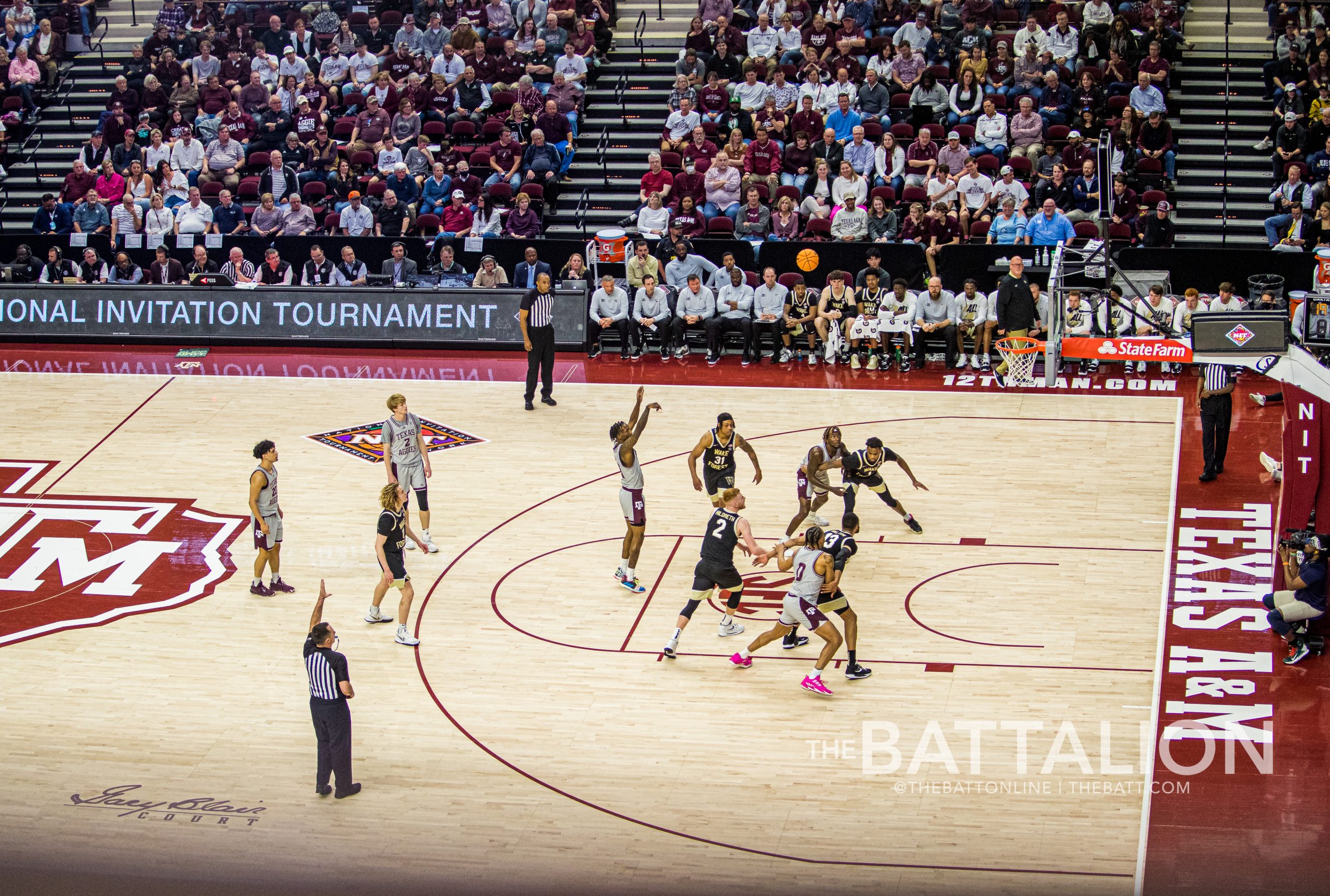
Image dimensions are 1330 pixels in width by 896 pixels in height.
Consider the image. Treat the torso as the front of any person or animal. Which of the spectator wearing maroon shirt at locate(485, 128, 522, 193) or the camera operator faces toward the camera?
the spectator wearing maroon shirt

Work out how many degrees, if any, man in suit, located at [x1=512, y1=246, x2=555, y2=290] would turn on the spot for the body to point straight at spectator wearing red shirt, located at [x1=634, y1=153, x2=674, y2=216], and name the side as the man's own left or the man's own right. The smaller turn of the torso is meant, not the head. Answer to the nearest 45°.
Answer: approximately 135° to the man's own left

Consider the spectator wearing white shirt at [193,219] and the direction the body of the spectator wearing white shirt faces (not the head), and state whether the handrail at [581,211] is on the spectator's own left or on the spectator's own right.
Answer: on the spectator's own left

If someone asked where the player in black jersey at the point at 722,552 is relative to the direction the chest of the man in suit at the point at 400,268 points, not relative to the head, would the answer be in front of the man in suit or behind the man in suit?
in front

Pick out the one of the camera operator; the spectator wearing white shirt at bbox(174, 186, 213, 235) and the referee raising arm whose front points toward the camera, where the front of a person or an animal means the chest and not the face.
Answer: the spectator wearing white shirt

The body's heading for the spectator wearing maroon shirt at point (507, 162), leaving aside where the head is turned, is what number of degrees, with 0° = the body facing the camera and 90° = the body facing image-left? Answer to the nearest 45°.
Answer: approximately 0°

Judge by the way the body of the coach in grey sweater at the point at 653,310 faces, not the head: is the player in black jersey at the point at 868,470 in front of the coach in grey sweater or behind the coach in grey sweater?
in front

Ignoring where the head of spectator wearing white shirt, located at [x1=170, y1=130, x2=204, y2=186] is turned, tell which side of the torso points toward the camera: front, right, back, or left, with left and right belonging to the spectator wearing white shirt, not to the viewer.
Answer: front

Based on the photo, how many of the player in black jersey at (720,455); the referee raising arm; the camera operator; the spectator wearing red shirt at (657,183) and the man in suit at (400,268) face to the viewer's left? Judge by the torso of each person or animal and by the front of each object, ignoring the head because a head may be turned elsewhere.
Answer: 1

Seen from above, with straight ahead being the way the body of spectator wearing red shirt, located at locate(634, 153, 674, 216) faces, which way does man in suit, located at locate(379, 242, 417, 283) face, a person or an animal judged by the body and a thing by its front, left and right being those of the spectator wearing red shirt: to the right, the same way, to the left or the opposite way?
the same way

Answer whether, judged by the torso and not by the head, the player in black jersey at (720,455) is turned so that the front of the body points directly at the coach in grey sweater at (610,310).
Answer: no

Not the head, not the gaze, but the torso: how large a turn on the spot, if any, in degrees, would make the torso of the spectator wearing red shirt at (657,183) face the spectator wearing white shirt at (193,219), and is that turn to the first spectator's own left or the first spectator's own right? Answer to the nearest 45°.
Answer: approximately 90° to the first spectator's own right

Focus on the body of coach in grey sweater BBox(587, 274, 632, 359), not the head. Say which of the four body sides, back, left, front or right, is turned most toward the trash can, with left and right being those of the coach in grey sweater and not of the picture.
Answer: left

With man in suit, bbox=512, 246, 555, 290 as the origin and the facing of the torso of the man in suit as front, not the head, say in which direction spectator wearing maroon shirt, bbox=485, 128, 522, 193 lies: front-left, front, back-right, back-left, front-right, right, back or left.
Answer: back

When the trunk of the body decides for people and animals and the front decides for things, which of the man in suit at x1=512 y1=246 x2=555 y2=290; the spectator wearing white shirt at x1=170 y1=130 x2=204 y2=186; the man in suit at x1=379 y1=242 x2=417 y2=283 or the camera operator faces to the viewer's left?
the camera operator

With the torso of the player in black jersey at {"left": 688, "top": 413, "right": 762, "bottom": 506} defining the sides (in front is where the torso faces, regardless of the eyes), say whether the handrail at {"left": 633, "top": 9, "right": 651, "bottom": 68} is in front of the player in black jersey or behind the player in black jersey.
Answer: behind

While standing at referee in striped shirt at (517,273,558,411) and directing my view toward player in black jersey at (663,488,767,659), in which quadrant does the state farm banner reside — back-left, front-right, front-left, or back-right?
front-left

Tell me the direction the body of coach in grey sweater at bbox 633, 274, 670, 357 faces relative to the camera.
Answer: toward the camera

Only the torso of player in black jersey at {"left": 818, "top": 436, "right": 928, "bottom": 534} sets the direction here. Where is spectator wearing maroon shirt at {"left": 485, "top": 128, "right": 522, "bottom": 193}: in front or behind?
behind

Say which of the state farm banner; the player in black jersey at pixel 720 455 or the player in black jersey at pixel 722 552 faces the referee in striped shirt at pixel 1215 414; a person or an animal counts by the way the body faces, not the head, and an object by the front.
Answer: the player in black jersey at pixel 722 552

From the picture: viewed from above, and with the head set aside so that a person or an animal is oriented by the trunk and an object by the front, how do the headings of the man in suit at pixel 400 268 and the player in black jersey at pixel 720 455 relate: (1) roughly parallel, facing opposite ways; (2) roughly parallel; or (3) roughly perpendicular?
roughly parallel

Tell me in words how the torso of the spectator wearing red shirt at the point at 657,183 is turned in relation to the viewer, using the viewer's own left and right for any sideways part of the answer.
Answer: facing the viewer
